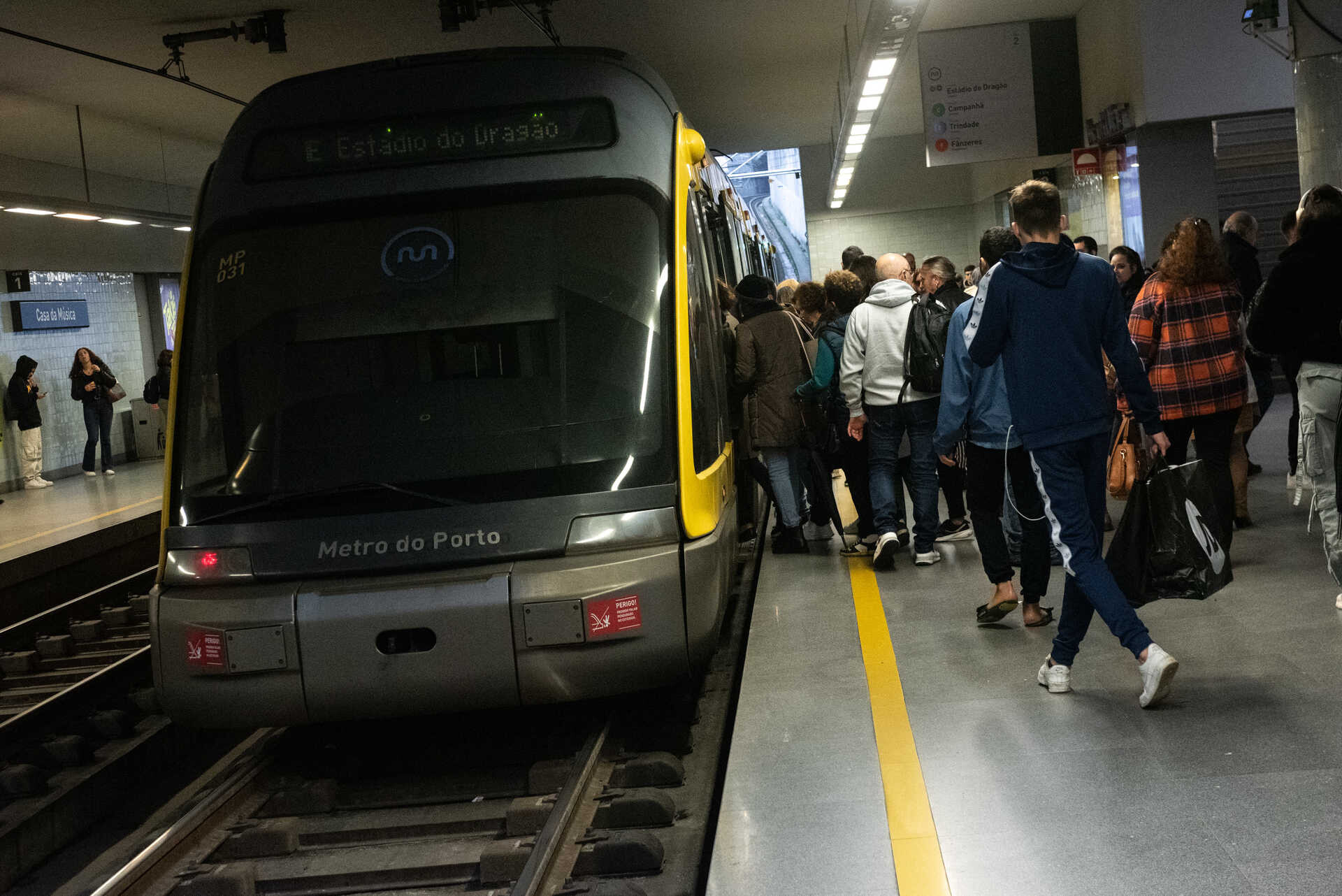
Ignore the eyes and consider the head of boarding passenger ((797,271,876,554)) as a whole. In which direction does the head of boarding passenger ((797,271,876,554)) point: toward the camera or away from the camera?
away from the camera

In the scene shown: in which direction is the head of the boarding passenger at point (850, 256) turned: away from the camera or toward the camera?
away from the camera

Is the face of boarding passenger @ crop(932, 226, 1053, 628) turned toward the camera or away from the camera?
away from the camera

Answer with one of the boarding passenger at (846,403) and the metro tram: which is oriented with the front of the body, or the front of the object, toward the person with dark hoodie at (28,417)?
the boarding passenger

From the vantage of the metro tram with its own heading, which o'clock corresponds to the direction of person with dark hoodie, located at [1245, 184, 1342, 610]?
The person with dark hoodie is roughly at 9 o'clock from the metro tram.

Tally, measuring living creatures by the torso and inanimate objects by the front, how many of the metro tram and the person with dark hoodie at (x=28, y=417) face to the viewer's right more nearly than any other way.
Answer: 1

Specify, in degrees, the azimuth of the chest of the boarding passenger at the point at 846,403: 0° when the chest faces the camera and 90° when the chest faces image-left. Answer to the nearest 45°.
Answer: approximately 135°

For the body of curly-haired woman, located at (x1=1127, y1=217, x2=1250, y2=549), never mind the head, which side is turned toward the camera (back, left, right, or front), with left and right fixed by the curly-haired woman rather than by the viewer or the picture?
back

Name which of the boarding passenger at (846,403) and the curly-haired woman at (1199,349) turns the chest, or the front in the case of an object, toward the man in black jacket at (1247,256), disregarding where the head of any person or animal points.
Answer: the curly-haired woman

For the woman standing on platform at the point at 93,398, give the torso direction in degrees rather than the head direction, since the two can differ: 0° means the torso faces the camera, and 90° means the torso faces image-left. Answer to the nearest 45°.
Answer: approximately 0°

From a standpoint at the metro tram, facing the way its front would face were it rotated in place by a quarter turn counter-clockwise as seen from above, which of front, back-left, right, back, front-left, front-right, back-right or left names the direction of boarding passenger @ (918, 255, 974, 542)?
front-left
